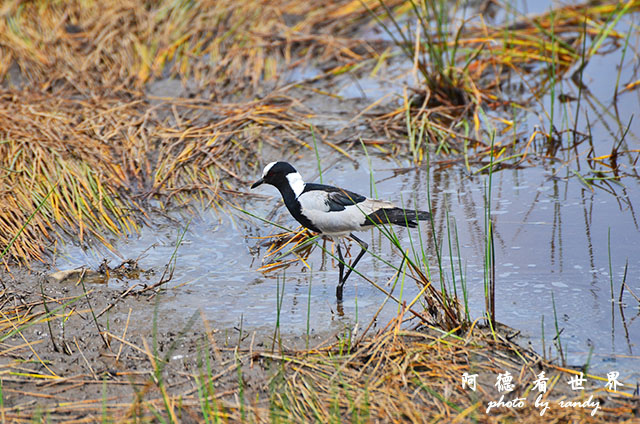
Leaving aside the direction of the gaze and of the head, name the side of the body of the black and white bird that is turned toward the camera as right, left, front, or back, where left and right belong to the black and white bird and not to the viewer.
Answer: left
